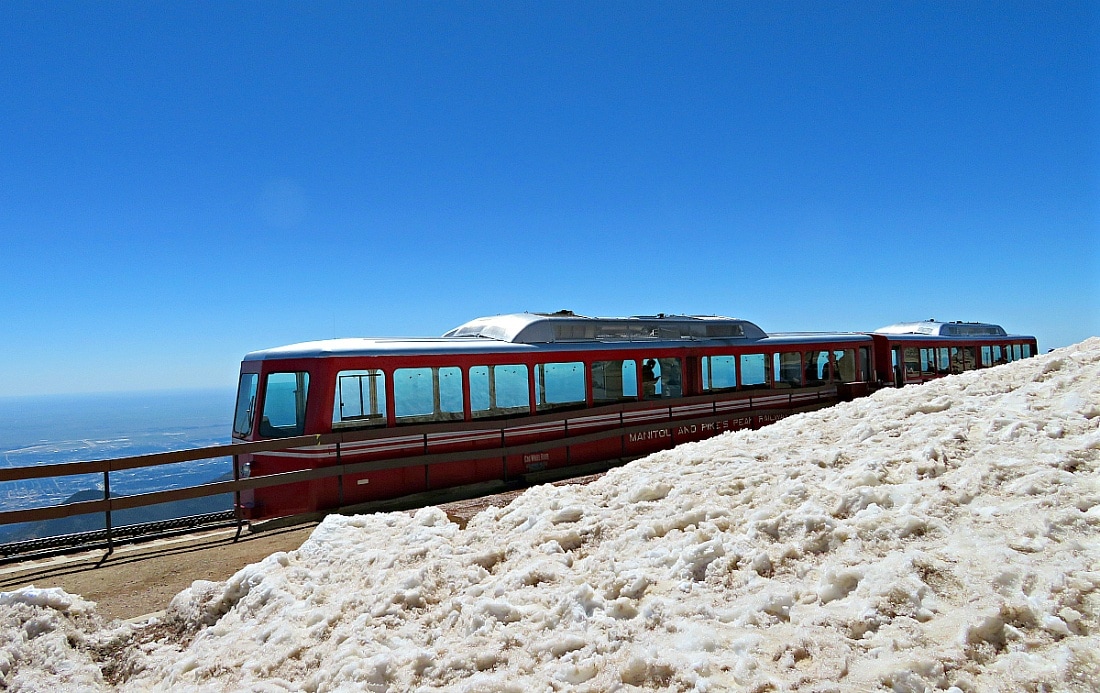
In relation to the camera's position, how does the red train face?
facing the viewer and to the left of the viewer
